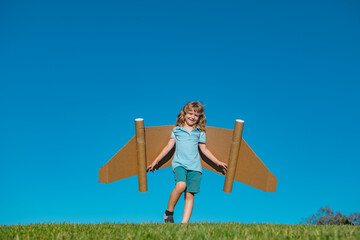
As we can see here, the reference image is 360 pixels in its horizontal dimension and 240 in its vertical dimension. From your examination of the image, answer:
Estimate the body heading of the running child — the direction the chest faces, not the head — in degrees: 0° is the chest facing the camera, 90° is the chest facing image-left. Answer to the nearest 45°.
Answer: approximately 0°
